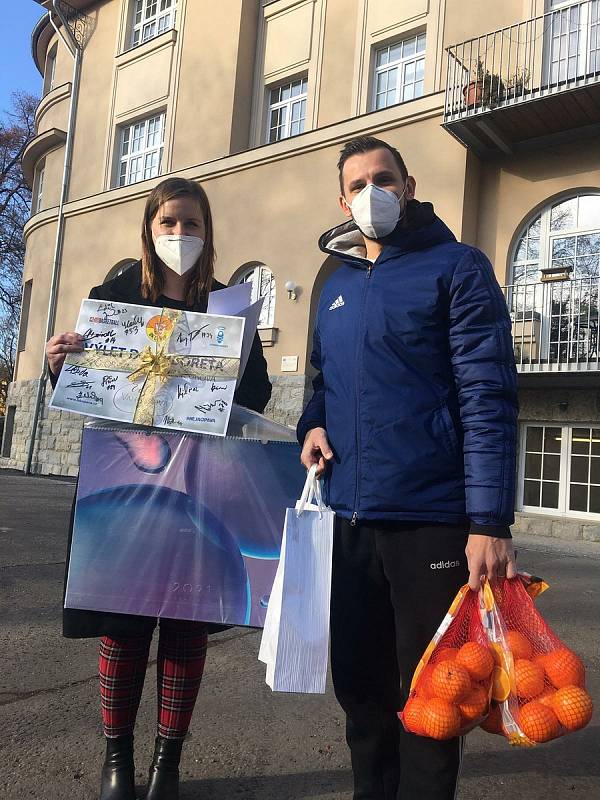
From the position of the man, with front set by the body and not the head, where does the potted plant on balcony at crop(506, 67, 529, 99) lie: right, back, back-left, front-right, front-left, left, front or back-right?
back-right

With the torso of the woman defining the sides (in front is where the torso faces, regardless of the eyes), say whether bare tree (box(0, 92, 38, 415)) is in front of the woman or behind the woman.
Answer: behind

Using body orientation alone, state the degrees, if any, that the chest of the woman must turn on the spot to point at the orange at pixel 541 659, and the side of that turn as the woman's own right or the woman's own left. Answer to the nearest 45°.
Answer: approximately 45° to the woman's own left

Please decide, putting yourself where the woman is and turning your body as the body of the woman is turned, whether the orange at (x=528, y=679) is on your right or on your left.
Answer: on your left

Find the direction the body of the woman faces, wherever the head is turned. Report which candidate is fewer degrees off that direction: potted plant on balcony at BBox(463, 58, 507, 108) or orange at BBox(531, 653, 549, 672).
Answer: the orange

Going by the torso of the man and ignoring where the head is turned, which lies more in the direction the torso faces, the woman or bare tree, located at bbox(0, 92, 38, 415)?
the woman

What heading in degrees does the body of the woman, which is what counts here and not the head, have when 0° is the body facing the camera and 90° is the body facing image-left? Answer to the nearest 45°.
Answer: approximately 0°

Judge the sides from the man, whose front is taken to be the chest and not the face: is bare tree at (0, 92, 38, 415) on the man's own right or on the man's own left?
on the man's own right

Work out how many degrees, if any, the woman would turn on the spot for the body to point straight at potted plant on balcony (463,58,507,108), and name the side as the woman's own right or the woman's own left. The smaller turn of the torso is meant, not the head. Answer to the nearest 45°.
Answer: approximately 135° to the woman's own left

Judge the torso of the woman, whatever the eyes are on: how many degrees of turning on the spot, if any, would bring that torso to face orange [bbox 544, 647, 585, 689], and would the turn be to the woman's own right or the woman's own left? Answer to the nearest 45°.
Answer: approximately 45° to the woman's own left
